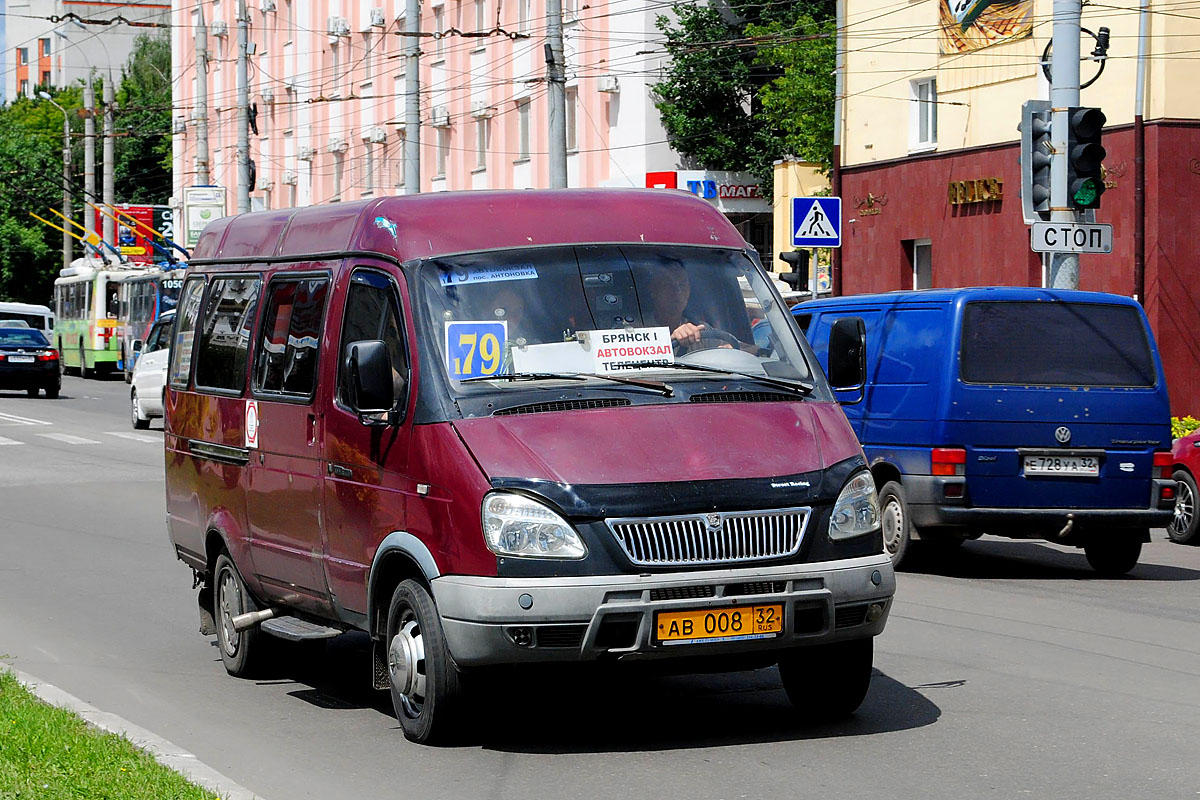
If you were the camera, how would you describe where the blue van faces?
facing away from the viewer and to the left of the viewer

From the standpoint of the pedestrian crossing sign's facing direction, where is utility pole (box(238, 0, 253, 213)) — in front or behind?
behind

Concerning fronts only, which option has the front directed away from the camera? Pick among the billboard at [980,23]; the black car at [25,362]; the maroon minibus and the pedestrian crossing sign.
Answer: the black car

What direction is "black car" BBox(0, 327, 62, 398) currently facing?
away from the camera

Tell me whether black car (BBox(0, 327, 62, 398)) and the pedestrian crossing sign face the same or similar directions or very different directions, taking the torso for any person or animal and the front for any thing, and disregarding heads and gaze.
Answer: very different directions

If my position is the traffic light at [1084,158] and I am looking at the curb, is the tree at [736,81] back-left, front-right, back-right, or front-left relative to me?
back-right

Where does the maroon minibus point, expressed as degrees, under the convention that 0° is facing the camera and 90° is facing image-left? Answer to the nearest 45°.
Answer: approximately 315°

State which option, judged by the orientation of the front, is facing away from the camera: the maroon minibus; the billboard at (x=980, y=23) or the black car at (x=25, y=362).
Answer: the black car

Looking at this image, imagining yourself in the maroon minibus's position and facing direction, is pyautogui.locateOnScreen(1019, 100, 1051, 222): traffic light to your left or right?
on your left
